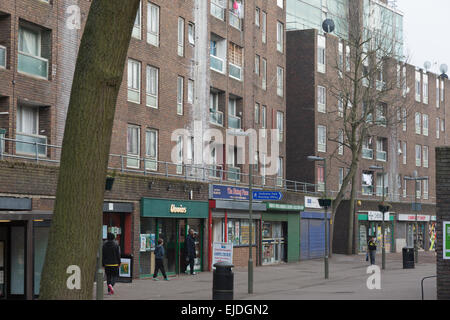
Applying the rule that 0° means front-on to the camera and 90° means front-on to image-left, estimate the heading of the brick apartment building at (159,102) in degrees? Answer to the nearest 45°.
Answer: approximately 315°

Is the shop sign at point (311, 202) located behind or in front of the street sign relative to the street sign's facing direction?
behind
